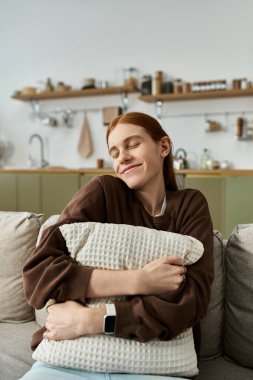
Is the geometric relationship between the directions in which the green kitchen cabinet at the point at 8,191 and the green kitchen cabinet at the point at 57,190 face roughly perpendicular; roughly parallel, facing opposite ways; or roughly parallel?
roughly parallel

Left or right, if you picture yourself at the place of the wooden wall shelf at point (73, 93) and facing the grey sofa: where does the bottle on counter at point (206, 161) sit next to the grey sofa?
left

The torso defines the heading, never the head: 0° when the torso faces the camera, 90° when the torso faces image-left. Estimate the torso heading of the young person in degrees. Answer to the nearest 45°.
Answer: approximately 0°

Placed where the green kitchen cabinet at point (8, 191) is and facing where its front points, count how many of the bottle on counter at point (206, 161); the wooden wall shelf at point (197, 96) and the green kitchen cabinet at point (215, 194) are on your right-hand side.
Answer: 0

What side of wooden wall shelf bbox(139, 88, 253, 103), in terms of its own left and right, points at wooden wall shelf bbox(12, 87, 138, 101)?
right

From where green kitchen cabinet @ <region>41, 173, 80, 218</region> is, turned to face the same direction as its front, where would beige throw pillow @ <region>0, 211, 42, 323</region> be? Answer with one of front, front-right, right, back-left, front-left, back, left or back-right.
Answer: front

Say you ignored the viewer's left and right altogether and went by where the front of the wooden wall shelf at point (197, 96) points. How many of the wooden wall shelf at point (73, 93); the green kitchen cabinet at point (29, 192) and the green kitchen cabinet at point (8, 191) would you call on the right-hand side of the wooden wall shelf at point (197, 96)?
3

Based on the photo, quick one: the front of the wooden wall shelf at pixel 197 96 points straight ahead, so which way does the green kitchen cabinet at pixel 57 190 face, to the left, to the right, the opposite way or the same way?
the same way

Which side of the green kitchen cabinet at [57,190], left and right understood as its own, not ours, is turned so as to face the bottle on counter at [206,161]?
left

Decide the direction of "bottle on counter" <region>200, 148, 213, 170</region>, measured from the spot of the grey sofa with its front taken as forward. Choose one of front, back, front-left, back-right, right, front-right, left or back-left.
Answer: back

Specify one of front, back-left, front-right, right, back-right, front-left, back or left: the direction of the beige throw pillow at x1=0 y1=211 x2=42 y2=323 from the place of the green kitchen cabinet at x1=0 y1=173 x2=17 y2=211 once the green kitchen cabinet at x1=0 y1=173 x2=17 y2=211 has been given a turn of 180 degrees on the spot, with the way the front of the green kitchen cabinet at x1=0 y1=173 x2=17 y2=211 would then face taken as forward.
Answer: back

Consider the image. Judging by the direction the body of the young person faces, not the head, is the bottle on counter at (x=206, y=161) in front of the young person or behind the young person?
behind

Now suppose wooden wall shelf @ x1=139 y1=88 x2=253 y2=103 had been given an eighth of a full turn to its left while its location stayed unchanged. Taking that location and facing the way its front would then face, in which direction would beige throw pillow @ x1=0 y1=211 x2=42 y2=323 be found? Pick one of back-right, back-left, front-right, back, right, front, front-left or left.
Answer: front-right

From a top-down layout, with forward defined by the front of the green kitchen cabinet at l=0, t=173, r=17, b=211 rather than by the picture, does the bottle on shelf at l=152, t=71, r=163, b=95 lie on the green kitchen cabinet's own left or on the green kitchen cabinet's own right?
on the green kitchen cabinet's own left

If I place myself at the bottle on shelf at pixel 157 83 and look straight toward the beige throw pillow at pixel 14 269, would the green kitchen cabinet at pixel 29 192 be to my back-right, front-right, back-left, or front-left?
front-right

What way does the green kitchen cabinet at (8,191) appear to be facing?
toward the camera

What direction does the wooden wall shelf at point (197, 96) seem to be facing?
toward the camera

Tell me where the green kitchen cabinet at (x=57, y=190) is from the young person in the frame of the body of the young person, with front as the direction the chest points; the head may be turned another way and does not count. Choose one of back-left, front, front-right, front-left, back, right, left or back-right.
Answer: back

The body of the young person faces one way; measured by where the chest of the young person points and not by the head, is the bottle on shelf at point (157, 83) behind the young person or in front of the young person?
behind
